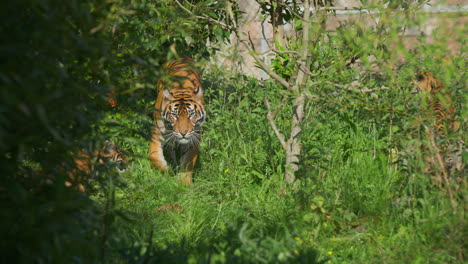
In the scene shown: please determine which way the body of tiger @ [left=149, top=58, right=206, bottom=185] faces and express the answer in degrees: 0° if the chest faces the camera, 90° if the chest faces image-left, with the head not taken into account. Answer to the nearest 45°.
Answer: approximately 0°

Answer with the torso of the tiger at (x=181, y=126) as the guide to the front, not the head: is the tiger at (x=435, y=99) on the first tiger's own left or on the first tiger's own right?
on the first tiger's own left

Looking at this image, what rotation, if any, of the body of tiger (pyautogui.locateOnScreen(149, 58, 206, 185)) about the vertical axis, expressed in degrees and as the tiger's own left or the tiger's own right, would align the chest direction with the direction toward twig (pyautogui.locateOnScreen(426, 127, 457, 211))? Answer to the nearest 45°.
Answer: approximately 45° to the tiger's own left
